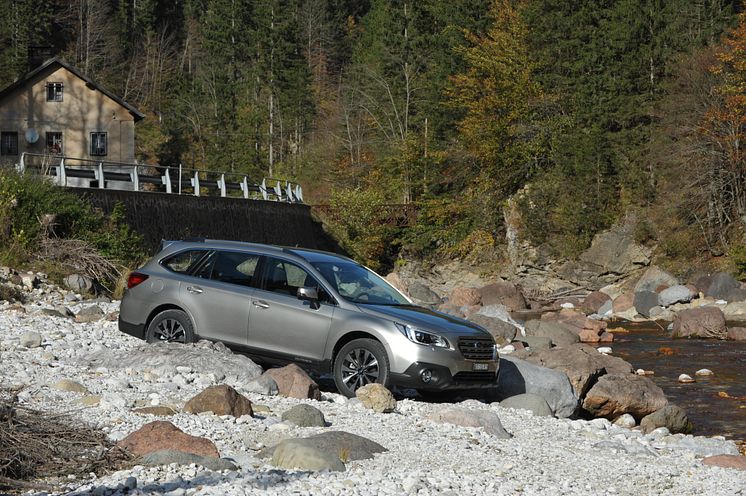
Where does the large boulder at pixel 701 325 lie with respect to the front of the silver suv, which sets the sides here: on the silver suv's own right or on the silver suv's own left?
on the silver suv's own left

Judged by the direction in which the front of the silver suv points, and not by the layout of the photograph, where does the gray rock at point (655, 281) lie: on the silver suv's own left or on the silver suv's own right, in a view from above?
on the silver suv's own left

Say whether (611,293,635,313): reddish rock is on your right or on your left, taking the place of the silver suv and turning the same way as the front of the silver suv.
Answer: on your left

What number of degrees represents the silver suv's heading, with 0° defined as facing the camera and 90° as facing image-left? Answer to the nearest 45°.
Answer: approximately 315°

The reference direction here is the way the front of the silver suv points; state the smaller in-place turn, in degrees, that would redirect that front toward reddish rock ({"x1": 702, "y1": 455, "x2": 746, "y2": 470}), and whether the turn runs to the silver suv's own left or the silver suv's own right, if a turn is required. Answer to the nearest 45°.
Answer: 0° — it already faces it

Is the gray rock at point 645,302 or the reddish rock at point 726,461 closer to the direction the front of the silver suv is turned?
the reddish rock

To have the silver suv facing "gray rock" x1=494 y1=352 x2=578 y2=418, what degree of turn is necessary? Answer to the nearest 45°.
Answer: approximately 45° to its left

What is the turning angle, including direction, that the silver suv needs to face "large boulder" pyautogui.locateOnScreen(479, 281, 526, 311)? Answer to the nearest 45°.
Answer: approximately 135° to its left

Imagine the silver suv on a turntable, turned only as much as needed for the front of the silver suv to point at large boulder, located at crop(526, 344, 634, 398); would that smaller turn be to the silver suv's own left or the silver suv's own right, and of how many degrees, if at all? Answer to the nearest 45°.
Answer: approximately 90° to the silver suv's own left

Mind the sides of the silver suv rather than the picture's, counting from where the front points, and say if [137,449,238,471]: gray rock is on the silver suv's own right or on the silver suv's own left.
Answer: on the silver suv's own right

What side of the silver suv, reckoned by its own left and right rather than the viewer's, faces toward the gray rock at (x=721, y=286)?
left

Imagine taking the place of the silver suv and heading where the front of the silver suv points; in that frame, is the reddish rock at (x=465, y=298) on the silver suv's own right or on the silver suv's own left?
on the silver suv's own left
